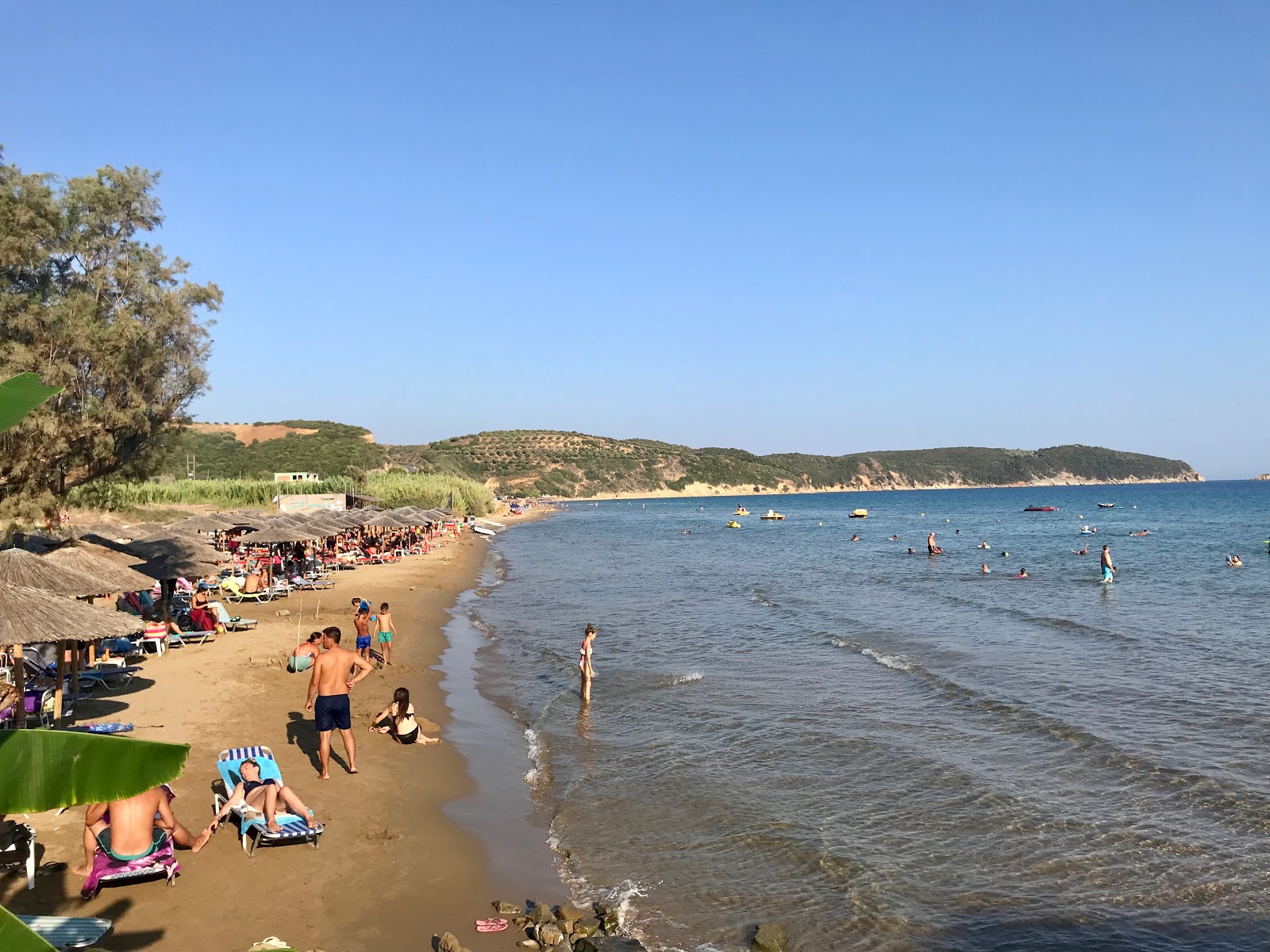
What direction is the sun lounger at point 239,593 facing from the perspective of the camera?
to the viewer's right

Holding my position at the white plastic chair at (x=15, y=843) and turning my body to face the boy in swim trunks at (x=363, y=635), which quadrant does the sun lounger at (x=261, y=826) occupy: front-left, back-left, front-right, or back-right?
front-right

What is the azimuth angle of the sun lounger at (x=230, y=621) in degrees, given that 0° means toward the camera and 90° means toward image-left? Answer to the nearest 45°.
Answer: approximately 270°

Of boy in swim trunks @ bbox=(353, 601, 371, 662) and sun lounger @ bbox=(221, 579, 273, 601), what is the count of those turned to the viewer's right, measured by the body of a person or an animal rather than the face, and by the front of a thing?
1

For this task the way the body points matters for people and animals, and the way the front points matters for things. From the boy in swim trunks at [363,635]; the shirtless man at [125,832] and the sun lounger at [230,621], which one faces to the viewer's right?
the sun lounger

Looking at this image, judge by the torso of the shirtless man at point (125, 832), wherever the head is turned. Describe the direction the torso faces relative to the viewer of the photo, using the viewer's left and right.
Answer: facing away from the viewer

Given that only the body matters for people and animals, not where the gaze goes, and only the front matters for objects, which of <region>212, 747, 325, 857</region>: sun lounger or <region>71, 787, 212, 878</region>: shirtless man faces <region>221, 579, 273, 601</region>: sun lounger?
the shirtless man

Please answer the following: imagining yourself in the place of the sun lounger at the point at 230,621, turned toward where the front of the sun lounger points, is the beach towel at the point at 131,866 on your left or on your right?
on your right

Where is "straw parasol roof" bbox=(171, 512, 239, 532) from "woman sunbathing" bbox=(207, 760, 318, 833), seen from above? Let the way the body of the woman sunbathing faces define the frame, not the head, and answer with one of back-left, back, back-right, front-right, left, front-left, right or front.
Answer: back-left
